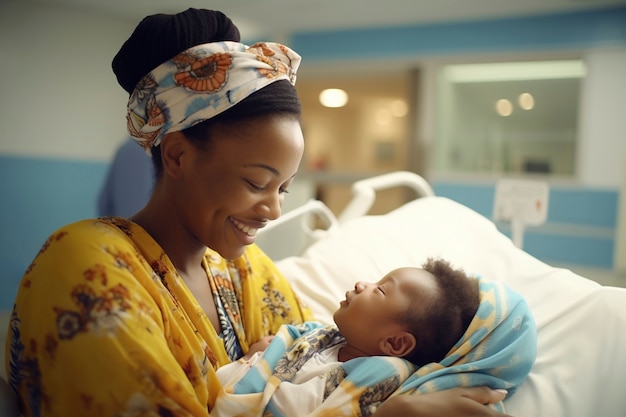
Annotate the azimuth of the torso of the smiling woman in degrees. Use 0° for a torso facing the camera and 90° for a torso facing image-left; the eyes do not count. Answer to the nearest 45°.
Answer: approximately 315°

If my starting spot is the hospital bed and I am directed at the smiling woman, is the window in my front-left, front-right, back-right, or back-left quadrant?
back-right

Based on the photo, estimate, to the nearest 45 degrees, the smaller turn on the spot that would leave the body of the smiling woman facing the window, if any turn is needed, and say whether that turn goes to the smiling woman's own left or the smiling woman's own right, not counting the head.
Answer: approximately 90° to the smiling woman's own left
